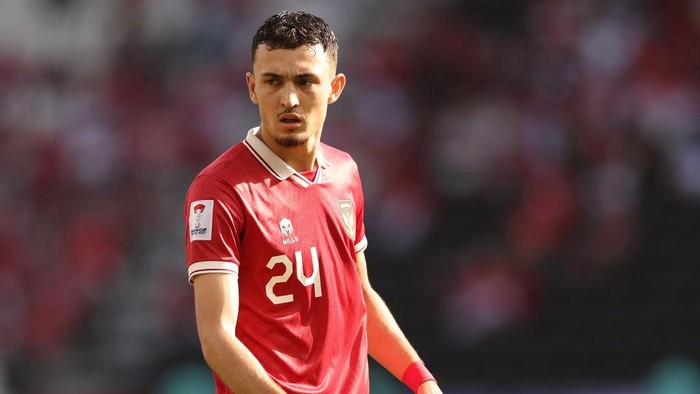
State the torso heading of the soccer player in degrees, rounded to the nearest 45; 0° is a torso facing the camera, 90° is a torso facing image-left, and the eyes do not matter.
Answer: approximately 315°
